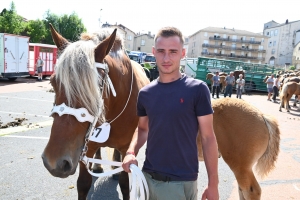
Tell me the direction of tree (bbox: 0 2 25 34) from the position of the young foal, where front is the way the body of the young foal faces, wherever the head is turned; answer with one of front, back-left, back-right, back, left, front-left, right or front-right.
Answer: front-right

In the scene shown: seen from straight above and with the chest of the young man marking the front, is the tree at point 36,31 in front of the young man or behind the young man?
behind

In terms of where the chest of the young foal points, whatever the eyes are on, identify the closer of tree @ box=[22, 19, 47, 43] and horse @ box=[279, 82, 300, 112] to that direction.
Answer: the tree

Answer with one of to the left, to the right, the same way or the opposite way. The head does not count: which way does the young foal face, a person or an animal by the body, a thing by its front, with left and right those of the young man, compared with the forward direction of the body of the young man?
to the right

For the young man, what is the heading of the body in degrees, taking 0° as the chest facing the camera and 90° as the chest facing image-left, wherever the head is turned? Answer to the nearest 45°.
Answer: approximately 0°

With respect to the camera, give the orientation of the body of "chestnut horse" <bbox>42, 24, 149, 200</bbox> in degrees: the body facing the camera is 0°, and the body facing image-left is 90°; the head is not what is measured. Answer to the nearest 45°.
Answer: approximately 45°

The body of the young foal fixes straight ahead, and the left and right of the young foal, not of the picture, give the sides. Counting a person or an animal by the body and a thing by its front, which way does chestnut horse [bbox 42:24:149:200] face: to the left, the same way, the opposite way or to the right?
to the left

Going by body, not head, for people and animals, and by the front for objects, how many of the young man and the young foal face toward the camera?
1

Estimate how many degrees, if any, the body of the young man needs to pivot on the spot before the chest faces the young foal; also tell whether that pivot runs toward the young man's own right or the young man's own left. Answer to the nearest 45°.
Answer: approximately 135° to the young man's own left

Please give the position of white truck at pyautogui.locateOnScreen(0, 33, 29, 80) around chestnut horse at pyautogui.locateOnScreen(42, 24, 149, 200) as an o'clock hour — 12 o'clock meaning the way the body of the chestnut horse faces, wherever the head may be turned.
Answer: The white truck is roughly at 4 o'clock from the chestnut horse.

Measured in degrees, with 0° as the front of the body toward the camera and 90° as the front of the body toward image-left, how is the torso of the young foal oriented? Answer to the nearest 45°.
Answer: approximately 90°

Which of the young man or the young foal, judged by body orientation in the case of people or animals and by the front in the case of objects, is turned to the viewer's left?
the young foal
